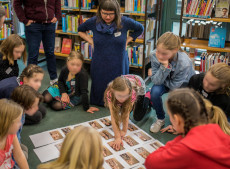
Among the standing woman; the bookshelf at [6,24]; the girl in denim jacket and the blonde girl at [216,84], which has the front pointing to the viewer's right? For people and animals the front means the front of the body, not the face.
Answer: the bookshelf

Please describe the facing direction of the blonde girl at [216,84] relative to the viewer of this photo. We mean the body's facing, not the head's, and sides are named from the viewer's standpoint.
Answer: facing the viewer and to the left of the viewer

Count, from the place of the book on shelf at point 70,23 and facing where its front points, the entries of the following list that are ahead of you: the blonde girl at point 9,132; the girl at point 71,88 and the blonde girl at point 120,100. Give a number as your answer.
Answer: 3

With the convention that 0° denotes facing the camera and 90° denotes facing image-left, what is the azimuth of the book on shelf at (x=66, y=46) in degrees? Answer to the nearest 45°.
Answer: approximately 0°

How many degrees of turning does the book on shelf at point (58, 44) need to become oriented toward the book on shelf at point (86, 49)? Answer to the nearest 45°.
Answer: approximately 45° to its left

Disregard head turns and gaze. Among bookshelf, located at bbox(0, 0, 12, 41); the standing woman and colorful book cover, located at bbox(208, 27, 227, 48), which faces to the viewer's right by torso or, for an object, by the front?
the bookshelf

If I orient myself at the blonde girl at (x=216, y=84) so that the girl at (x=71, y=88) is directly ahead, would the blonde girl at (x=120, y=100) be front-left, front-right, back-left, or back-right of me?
front-left

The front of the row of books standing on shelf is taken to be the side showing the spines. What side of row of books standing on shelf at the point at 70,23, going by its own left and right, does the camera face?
front

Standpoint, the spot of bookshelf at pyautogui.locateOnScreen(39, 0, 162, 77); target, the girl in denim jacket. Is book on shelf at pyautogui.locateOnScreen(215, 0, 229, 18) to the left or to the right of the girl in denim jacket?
left

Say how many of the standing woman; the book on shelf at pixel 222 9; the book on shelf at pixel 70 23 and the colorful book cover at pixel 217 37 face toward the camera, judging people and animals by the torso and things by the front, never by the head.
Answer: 4

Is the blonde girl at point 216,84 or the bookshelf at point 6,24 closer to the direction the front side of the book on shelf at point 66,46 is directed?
the blonde girl

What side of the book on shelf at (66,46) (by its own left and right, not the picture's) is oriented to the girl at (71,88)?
front
